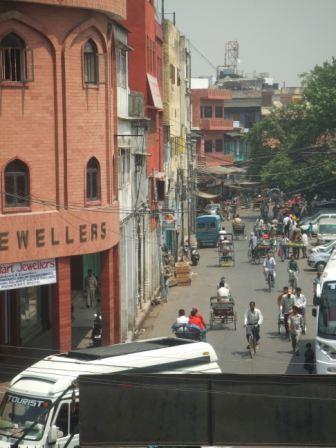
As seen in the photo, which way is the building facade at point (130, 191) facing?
to the viewer's right

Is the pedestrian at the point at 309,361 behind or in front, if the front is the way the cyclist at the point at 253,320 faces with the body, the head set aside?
in front

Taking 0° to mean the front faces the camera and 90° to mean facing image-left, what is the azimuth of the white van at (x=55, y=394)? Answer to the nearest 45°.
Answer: approximately 45°

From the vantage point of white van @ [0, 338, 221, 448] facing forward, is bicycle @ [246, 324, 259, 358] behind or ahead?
behind

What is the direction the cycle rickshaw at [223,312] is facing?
away from the camera

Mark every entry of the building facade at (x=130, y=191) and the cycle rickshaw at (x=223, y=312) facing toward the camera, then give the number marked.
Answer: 0

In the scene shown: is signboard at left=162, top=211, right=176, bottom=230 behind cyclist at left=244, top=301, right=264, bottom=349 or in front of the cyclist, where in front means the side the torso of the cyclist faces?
behind

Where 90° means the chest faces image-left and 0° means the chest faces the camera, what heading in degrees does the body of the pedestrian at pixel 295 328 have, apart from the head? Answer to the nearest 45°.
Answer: approximately 0°

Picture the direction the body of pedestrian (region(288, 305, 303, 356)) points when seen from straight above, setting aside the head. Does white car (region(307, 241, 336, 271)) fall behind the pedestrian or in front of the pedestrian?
behind
